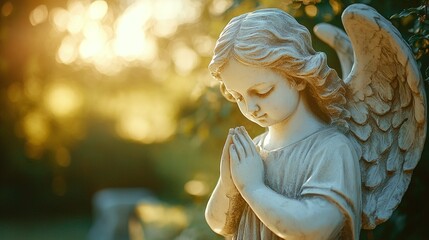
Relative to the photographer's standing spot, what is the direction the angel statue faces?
facing the viewer and to the left of the viewer
